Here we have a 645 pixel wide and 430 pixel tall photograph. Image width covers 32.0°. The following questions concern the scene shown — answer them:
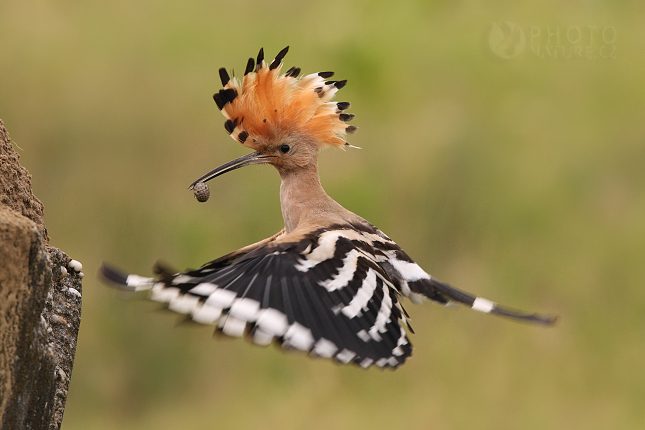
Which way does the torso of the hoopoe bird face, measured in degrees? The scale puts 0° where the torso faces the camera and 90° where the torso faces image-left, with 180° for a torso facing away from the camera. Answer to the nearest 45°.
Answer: approximately 90°

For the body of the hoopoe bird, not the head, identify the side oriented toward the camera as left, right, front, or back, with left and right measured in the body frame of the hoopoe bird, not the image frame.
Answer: left
